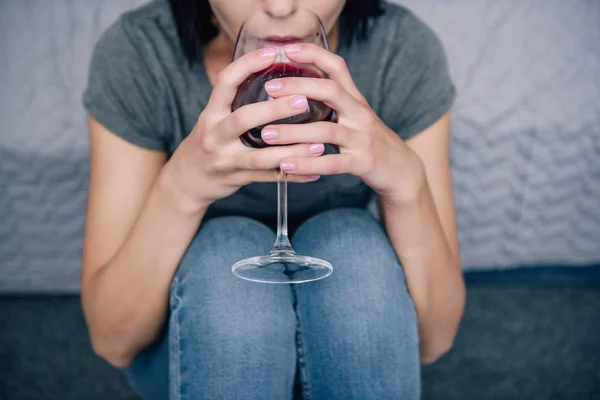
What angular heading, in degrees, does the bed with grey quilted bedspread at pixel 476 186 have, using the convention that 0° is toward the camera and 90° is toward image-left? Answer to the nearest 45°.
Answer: approximately 0°
